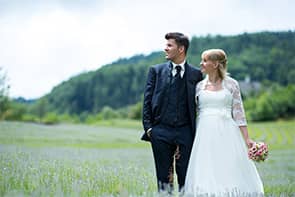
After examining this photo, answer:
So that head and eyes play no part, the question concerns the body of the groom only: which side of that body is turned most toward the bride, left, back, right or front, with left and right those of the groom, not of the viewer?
left

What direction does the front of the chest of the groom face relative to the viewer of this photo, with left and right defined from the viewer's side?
facing the viewer
